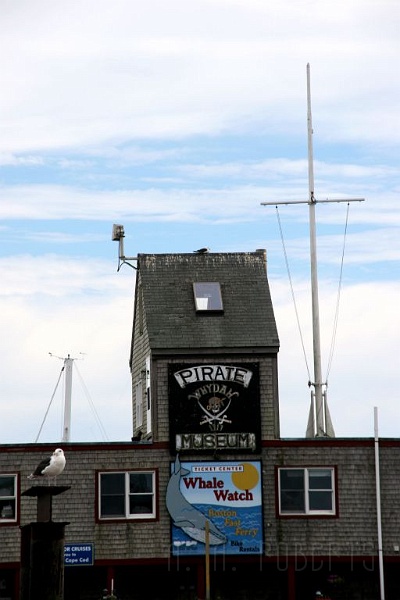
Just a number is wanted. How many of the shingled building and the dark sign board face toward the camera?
2

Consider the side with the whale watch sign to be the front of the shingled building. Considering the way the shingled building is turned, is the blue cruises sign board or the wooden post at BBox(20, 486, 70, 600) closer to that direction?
the wooden post

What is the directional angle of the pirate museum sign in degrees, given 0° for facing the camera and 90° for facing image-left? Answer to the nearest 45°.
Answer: approximately 0°

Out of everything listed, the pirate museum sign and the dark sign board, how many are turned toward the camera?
2
